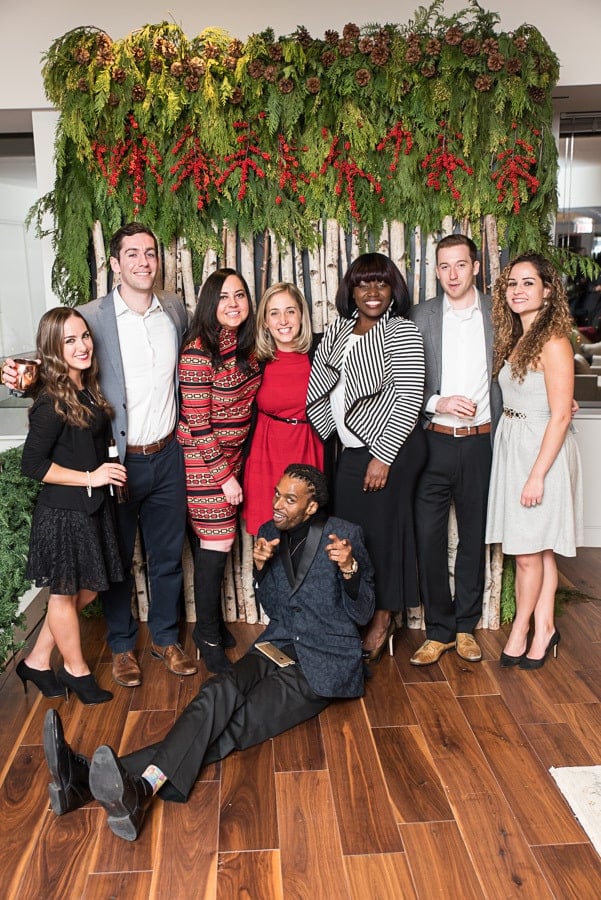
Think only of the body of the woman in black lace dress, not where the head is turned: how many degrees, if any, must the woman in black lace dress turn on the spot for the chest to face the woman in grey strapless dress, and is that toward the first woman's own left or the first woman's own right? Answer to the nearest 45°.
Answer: approximately 45° to the first woman's own left

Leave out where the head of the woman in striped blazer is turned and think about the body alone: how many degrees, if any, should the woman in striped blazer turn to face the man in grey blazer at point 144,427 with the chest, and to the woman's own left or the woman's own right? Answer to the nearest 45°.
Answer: approximately 45° to the woman's own right

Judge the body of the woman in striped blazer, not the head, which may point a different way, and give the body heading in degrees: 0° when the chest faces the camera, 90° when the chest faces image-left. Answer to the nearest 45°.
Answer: approximately 45°

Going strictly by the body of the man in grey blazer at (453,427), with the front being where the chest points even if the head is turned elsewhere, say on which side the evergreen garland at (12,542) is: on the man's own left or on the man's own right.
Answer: on the man's own right

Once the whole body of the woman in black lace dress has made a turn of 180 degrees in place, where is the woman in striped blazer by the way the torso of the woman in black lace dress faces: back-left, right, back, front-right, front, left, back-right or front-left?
back-right
